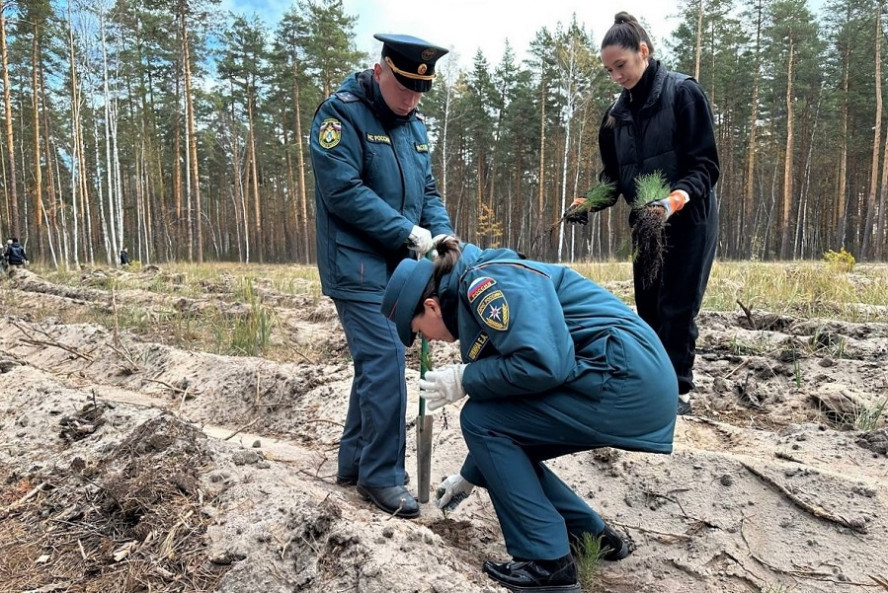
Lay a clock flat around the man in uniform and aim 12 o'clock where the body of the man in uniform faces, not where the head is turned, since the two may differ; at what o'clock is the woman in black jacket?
The woman in black jacket is roughly at 10 o'clock from the man in uniform.

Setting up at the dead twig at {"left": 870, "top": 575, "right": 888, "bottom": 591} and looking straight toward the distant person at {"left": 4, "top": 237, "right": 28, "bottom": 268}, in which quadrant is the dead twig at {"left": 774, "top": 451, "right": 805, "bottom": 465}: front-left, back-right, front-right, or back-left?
front-right

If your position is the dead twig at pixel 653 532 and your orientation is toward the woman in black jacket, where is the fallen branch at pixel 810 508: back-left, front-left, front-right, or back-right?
front-right

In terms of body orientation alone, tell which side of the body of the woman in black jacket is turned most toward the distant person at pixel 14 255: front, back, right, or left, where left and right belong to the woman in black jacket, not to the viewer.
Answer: right

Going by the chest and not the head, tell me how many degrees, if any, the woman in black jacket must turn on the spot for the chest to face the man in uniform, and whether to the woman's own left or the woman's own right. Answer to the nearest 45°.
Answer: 0° — they already face them

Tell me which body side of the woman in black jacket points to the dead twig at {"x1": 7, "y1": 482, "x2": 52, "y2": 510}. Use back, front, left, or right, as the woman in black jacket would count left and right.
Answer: front

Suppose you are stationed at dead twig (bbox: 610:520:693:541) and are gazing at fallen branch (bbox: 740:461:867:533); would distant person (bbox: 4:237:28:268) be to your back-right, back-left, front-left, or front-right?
back-left

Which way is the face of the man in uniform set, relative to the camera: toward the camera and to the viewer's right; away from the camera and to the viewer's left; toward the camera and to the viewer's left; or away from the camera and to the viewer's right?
toward the camera and to the viewer's right

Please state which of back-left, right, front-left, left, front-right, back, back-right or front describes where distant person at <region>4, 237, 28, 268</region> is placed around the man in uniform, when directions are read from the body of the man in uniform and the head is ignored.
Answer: back

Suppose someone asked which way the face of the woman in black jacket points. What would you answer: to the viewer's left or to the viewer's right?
to the viewer's left

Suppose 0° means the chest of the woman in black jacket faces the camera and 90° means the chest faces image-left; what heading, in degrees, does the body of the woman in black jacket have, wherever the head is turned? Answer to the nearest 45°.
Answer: approximately 45°

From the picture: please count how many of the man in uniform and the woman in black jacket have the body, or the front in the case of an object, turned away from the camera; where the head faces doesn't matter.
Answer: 0

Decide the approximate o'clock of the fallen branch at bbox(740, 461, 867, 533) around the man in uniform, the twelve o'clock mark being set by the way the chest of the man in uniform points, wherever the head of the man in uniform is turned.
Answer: The fallen branch is roughly at 11 o'clock from the man in uniform.

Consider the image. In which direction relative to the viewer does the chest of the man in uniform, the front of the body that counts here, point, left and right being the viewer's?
facing the viewer and to the right of the viewer
